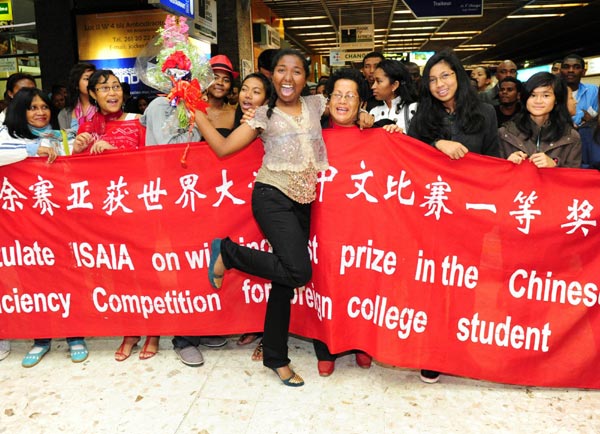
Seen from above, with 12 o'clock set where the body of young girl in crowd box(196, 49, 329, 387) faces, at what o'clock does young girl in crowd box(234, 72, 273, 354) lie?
young girl in crowd box(234, 72, 273, 354) is roughly at 7 o'clock from young girl in crowd box(196, 49, 329, 387).

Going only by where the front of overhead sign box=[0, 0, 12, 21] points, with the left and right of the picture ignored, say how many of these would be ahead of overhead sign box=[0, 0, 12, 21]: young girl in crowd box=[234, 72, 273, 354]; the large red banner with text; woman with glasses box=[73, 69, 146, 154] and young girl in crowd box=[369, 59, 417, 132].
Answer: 4

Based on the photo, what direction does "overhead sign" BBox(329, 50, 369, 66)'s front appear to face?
toward the camera

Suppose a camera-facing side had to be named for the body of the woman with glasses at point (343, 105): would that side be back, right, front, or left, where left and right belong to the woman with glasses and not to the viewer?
front

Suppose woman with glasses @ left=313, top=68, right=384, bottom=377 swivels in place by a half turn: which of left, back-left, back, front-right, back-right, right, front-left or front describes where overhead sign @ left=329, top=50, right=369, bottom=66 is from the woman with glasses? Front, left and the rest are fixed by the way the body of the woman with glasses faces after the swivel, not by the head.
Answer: front

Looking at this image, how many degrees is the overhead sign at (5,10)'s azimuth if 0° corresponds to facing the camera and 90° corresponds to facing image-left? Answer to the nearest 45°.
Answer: approximately 0°

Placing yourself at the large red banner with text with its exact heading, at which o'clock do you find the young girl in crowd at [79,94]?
The young girl in crowd is roughly at 4 o'clock from the large red banner with text.

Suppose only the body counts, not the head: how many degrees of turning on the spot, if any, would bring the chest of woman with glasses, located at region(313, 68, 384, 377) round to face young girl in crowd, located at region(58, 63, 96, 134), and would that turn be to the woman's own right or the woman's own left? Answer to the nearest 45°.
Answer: approximately 90° to the woman's own right

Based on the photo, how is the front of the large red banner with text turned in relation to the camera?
facing the viewer

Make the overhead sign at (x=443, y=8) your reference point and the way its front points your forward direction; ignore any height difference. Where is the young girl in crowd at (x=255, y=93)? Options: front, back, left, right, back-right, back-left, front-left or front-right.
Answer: front

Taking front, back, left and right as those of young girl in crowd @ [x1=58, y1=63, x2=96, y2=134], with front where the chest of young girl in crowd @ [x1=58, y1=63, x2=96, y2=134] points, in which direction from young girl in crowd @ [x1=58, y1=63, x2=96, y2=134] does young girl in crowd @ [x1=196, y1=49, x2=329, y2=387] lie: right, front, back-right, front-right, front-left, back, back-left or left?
front

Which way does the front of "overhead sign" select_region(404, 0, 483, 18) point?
toward the camera

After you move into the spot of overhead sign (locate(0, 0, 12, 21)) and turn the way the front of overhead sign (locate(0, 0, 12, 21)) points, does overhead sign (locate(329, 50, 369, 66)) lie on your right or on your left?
on your left
